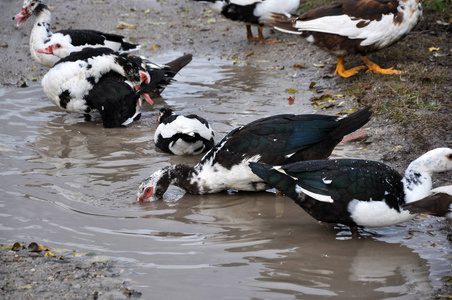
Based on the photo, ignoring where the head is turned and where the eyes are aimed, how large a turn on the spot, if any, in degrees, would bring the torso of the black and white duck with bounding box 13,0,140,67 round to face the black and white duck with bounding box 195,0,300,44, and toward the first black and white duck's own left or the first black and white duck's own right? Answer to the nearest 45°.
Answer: approximately 180°

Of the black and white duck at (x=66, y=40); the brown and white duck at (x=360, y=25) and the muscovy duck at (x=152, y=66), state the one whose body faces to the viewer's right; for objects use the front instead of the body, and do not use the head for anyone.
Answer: the brown and white duck at (x=360, y=25)

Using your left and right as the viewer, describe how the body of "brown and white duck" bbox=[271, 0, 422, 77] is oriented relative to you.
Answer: facing to the right of the viewer

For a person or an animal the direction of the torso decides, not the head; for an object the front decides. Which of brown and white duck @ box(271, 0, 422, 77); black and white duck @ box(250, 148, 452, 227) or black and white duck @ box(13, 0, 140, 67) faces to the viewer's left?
black and white duck @ box(13, 0, 140, 67)

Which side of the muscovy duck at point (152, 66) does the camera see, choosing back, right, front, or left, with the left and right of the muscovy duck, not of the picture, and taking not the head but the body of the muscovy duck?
left

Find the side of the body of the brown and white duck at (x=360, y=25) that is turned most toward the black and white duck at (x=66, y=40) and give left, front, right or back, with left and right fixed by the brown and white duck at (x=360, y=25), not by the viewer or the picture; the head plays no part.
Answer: back

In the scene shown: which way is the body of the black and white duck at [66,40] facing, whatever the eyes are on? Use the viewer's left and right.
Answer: facing to the left of the viewer

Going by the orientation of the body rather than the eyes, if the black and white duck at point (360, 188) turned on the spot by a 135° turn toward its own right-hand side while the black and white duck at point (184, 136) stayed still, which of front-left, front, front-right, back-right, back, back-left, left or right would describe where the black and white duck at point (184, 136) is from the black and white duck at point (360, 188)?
right

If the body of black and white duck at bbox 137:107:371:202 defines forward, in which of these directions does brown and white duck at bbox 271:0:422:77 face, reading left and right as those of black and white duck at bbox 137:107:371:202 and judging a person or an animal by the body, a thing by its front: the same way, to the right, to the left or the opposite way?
the opposite way
